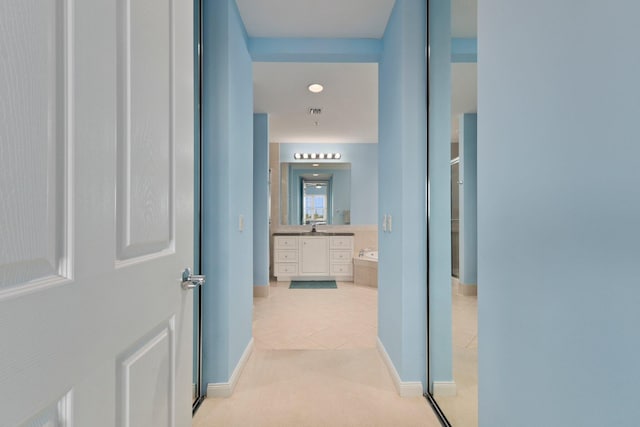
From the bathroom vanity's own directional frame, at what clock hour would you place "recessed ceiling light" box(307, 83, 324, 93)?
The recessed ceiling light is roughly at 12 o'clock from the bathroom vanity.

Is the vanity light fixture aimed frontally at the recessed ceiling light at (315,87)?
yes

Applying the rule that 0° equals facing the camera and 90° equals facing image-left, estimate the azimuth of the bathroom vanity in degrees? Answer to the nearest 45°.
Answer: approximately 0°

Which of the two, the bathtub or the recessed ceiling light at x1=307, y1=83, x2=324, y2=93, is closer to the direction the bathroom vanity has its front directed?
the recessed ceiling light
